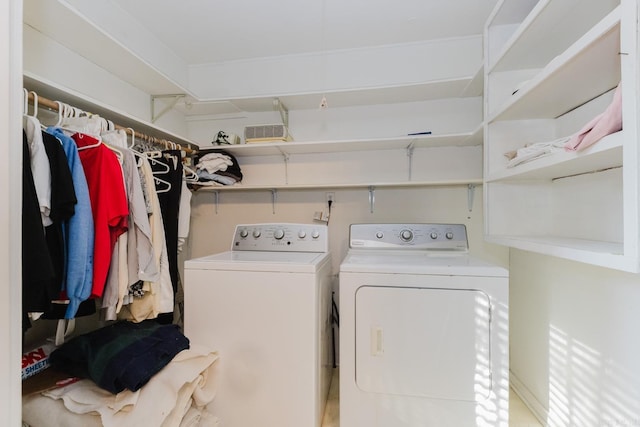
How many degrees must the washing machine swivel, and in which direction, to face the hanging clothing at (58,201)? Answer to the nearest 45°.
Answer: approximately 90° to its right

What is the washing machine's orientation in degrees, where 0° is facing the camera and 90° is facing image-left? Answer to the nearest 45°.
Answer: approximately 0°

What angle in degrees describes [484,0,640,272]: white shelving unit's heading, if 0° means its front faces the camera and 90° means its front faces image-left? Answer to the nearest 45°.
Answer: approximately 45°

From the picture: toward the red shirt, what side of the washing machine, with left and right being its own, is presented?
right

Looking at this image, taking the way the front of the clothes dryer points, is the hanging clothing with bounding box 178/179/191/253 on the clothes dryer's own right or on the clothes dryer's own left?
on the clothes dryer's own right

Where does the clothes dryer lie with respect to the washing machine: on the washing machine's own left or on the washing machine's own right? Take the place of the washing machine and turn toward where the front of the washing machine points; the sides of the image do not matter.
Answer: on the washing machine's own left

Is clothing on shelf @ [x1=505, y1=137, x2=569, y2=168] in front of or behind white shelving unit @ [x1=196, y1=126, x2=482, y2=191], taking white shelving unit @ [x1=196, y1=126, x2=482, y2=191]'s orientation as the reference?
in front

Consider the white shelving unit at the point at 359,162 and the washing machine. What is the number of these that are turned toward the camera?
2

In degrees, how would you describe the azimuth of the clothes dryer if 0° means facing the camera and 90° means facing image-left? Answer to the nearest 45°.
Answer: approximately 0°

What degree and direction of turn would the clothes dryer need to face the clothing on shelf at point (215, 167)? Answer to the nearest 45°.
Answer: approximately 90° to its right

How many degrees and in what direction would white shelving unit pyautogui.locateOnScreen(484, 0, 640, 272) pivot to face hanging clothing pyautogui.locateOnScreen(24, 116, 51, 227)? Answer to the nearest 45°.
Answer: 0° — it already faces it
